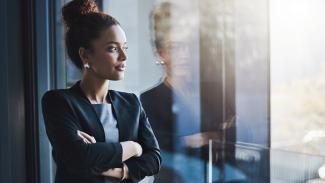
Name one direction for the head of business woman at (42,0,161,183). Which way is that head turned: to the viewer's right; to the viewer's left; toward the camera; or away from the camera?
to the viewer's right

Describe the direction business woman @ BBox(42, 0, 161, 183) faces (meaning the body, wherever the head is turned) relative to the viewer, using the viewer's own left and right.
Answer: facing the viewer and to the right of the viewer
